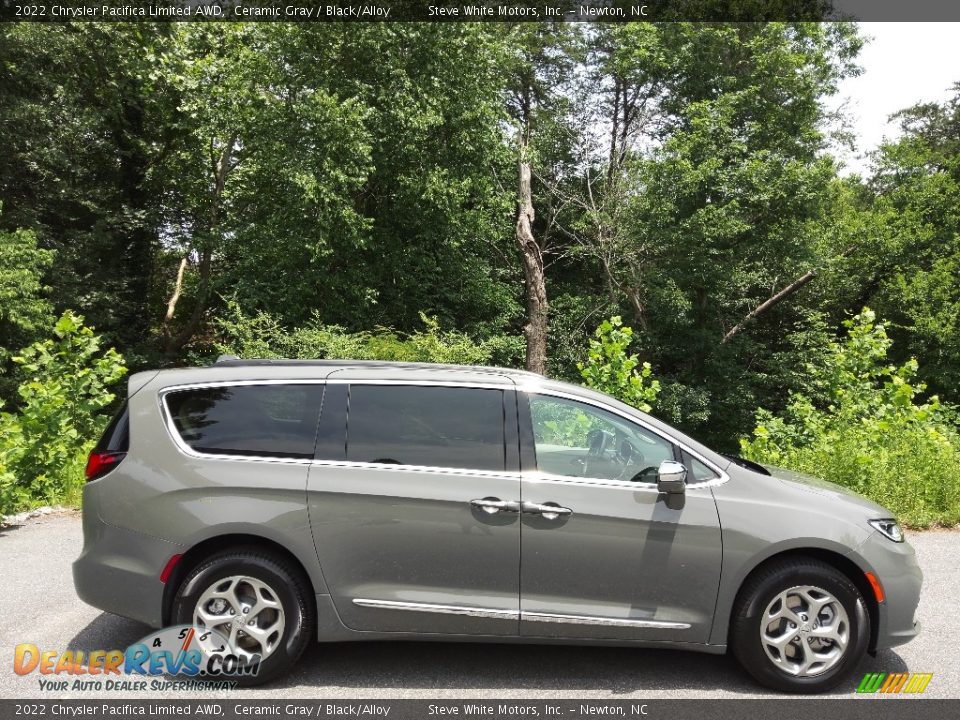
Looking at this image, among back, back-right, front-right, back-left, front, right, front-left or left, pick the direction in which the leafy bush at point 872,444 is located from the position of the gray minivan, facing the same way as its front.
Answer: front-left

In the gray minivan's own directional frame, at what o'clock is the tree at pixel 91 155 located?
The tree is roughly at 8 o'clock from the gray minivan.

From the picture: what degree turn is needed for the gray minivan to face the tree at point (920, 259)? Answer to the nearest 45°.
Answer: approximately 45° to its left

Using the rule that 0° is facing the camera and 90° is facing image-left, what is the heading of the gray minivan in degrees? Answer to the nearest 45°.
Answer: approximately 270°

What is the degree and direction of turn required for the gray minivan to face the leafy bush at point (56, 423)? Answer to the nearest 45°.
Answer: approximately 135° to its left

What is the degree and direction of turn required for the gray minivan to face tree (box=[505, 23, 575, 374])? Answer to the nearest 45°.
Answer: approximately 90° to its left
